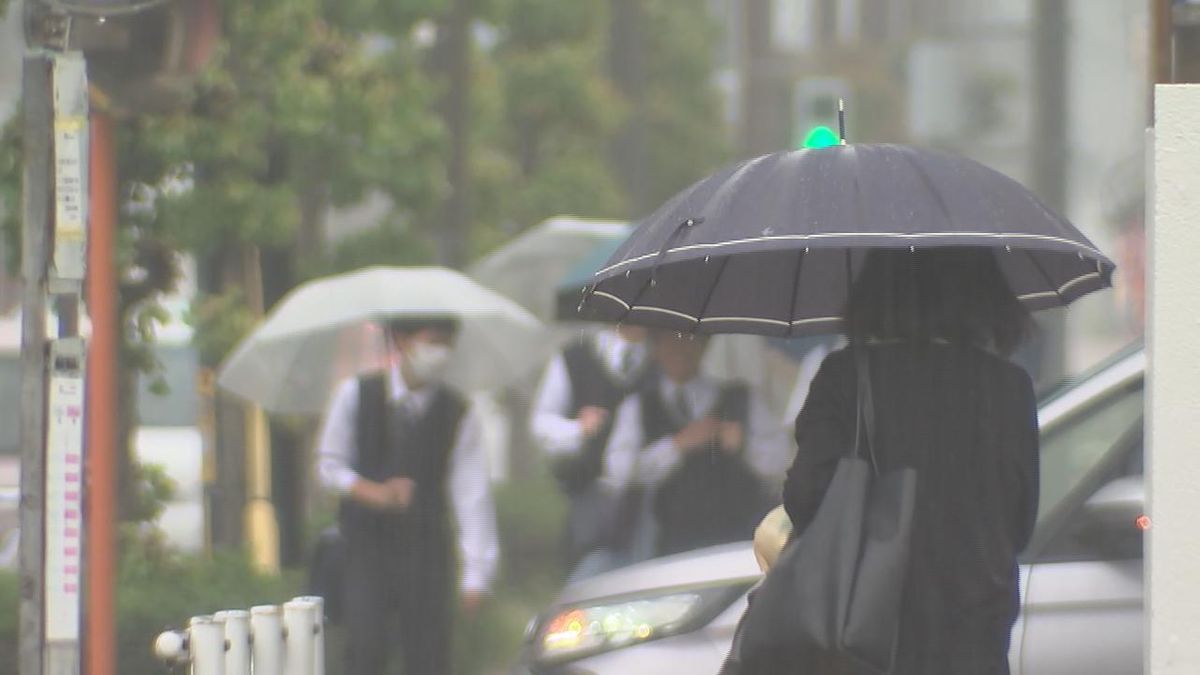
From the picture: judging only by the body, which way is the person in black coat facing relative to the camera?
away from the camera

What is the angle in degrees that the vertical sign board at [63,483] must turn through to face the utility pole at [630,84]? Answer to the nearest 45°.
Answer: approximately 135° to its left

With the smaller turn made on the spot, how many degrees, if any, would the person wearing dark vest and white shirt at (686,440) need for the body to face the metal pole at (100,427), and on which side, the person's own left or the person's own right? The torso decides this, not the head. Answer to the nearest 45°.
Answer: approximately 45° to the person's own right

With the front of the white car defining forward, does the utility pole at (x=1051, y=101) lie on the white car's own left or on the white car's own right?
on the white car's own right

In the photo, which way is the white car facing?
to the viewer's left

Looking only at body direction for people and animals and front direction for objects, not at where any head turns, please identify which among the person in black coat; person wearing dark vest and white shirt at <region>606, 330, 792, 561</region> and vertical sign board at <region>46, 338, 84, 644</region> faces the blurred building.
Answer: the person in black coat

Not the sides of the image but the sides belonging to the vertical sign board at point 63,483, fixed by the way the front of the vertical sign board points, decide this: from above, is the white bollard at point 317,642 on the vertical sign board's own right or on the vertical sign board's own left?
on the vertical sign board's own left

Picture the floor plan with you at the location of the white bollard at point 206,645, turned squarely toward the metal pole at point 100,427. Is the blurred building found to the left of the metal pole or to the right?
right

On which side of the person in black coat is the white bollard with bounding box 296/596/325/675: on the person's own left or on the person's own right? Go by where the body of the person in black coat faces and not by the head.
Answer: on the person's own left

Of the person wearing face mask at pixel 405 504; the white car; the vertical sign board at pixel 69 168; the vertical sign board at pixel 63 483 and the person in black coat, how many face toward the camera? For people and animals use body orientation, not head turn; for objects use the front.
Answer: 3

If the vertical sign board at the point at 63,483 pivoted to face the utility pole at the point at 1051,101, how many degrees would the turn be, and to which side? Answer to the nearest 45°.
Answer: approximately 135° to its left

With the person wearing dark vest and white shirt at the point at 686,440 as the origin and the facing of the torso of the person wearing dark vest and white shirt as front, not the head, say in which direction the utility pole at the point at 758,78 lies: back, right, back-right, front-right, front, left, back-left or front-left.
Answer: back

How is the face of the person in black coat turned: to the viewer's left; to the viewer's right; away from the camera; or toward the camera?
away from the camera

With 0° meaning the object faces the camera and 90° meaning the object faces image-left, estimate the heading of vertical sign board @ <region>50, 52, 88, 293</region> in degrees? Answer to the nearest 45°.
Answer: approximately 0°

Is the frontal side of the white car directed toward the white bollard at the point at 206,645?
yes
